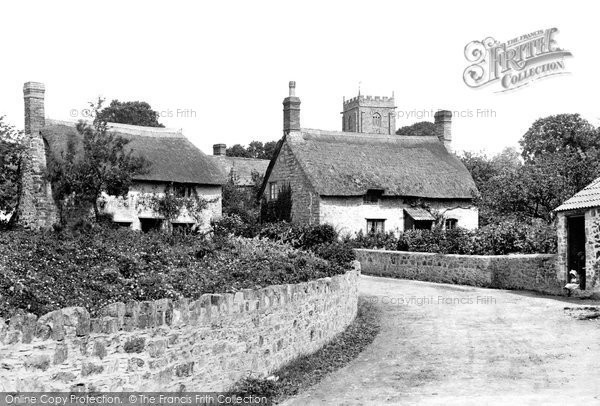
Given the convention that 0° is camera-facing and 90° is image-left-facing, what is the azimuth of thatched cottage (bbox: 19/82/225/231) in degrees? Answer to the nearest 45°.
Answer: approximately 315°

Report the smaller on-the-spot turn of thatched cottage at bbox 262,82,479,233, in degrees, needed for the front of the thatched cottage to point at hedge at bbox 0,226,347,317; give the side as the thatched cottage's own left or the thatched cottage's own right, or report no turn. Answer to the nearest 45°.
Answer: approximately 45° to the thatched cottage's own right

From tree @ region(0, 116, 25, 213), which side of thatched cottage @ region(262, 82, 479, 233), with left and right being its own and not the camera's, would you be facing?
right

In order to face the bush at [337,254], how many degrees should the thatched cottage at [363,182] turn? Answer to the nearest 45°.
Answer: approximately 45° to its right

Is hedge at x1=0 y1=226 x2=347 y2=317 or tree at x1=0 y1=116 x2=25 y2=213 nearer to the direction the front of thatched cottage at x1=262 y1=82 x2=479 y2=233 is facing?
the hedge

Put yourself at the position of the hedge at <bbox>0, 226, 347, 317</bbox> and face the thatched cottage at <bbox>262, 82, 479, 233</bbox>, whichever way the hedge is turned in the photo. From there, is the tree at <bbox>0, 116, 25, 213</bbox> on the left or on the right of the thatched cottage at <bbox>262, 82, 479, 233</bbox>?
left

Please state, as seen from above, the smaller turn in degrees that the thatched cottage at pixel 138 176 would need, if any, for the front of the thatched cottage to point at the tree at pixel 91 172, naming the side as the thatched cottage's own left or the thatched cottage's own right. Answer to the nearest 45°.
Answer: approximately 45° to the thatched cottage's own right

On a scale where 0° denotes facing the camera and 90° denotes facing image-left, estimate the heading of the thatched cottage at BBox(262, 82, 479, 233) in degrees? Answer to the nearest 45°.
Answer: approximately 315°

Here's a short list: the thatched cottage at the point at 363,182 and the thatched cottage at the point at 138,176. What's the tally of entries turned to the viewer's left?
0

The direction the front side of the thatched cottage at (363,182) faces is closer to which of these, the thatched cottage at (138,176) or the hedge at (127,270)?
the hedge

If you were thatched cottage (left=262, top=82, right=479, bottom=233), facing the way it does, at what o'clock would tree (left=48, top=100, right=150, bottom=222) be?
The tree is roughly at 3 o'clock from the thatched cottage.

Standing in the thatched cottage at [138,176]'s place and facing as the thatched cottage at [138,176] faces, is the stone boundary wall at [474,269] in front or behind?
in front
